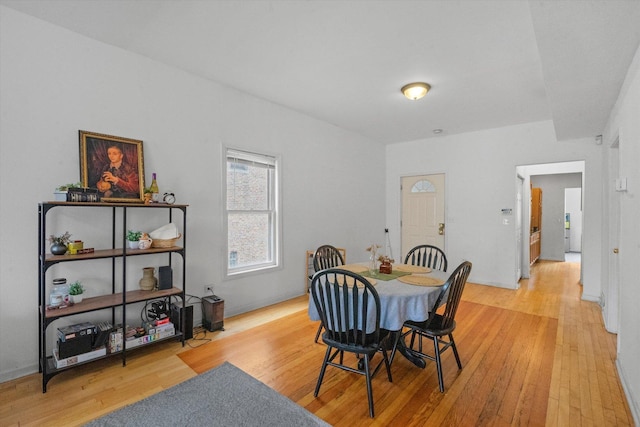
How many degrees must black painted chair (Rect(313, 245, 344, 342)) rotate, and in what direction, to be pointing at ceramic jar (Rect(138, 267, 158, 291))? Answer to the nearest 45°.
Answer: approximately 135° to its right

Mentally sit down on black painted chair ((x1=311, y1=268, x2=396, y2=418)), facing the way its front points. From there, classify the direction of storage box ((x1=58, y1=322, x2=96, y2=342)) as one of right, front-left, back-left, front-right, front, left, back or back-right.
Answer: back-left

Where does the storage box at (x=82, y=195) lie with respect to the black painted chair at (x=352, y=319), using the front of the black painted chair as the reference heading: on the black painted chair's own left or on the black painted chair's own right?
on the black painted chair's own left

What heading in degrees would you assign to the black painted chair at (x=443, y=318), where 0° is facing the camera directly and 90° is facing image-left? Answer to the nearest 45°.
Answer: approximately 135°

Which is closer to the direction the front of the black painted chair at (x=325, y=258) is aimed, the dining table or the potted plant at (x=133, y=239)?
the dining table

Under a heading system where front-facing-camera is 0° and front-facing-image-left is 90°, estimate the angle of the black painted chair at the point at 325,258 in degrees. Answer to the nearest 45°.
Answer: approximately 315°

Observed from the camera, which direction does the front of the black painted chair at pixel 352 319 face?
facing away from the viewer and to the right of the viewer

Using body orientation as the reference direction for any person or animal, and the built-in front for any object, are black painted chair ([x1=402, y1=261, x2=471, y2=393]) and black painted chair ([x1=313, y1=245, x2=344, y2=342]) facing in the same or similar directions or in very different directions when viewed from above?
very different directions
